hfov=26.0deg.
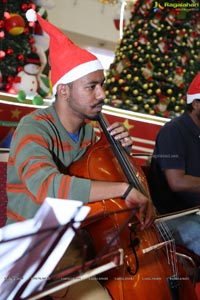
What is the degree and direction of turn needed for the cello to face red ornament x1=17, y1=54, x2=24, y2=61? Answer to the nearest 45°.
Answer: approximately 135° to its left

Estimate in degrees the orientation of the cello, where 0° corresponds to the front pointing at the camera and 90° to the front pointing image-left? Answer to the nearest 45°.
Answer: approximately 315°

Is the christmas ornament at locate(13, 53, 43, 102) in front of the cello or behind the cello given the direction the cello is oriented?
behind

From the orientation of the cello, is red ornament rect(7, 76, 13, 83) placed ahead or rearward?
rearward

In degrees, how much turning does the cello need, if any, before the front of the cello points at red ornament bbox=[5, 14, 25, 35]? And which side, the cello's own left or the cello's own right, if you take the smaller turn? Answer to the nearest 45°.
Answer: approximately 180°

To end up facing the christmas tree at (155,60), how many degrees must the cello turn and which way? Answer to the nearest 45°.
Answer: approximately 135° to its left
